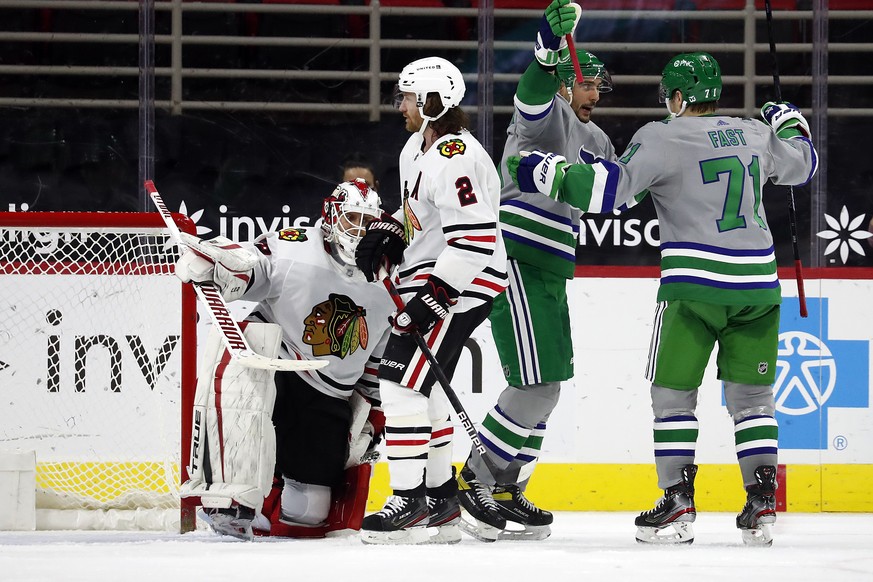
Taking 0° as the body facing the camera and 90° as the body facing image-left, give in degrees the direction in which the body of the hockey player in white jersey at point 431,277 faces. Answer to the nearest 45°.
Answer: approximately 90°

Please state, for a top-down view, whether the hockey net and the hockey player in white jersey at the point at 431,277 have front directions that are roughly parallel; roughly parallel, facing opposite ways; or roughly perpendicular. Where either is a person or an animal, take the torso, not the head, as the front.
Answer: roughly perpendicular

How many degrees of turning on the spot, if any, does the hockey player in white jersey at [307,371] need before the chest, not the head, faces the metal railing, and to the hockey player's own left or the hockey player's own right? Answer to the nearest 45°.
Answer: approximately 180°

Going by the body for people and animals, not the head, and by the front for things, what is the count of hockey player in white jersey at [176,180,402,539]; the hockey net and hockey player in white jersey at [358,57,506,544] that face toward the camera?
2

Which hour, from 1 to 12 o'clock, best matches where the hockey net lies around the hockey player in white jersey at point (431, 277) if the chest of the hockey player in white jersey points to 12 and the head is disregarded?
The hockey net is roughly at 1 o'clock from the hockey player in white jersey.

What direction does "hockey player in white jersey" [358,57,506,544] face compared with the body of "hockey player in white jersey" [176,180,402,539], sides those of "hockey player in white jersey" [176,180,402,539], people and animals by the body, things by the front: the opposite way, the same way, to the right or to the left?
to the right

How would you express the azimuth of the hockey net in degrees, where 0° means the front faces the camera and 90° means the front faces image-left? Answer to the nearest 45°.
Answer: approximately 0°

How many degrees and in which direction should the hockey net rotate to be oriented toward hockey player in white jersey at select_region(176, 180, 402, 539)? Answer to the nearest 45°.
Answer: approximately 45° to its left

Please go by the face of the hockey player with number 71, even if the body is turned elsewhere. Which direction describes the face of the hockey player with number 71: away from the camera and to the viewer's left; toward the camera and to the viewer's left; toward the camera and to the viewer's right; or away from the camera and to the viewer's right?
away from the camera and to the viewer's left
